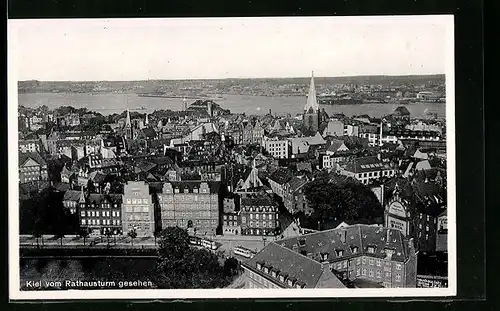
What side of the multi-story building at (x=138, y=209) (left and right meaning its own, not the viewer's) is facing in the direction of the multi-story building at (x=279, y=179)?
left

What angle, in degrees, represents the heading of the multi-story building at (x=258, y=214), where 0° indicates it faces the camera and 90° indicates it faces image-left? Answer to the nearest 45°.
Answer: approximately 0°

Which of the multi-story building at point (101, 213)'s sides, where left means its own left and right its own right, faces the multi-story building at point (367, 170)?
left

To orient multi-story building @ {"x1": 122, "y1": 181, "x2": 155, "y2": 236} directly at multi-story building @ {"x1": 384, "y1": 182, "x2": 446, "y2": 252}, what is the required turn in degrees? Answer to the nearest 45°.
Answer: approximately 90° to its left

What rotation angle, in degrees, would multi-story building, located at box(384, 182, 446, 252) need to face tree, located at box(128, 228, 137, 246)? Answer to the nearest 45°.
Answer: approximately 45° to its right
